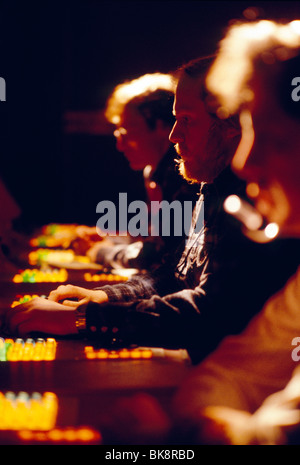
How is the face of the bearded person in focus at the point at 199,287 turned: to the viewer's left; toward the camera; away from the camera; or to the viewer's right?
to the viewer's left

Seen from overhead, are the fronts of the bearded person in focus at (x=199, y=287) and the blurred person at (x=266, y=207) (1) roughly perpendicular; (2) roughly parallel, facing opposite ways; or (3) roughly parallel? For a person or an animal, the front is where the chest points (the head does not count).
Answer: roughly parallel

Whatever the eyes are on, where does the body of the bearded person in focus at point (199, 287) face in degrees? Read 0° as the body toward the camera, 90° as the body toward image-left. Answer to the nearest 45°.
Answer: approximately 90°

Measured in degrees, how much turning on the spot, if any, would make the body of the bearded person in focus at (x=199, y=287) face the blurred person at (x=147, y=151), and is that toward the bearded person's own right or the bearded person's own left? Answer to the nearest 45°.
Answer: approximately 90° to the bearded person's own right

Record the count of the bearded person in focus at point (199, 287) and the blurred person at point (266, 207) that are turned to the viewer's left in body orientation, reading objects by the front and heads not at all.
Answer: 2

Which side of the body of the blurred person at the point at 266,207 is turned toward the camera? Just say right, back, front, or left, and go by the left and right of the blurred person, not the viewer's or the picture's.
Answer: left

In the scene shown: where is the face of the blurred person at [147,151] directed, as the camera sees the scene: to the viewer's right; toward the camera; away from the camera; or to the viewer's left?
to the viewer's left
